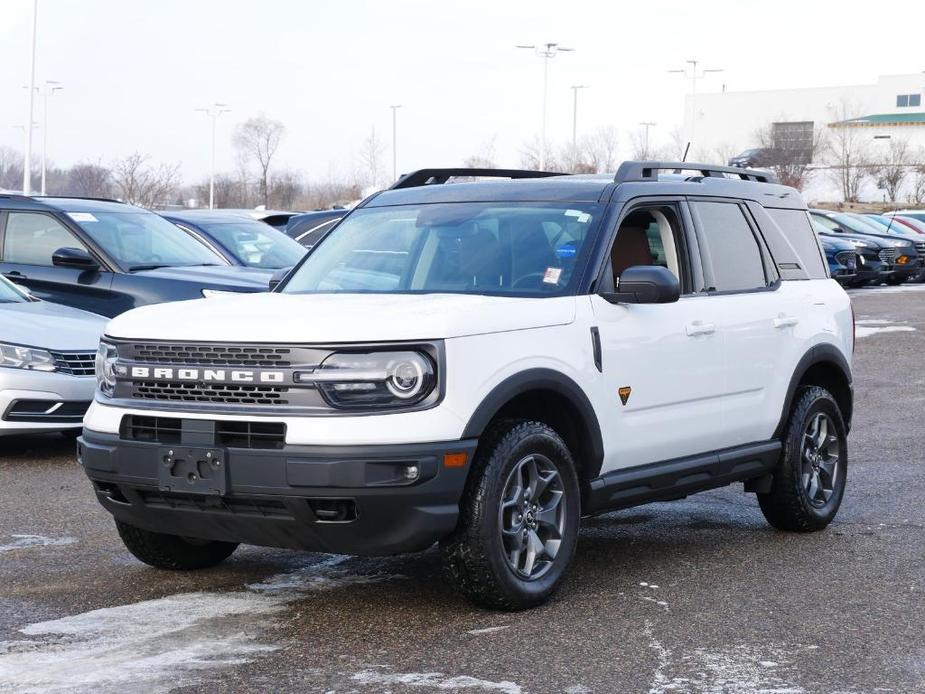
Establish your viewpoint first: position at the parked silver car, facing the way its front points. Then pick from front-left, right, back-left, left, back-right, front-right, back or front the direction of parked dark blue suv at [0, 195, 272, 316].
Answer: back-left

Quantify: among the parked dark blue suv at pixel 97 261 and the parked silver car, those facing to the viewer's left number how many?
0

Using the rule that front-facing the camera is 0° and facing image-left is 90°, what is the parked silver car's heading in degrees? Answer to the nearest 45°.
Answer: approximately 315°

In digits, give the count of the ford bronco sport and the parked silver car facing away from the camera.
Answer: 0

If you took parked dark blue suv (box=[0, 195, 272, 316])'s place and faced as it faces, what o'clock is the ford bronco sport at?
The ford bronco sport is roughly at 1 o'clock from the parked dark blue suv.

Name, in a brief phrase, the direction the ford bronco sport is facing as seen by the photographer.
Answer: facing the viewer and to the left of the viewer

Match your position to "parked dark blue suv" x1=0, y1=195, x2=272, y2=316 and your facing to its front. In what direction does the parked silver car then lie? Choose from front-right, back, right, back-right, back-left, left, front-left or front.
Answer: front-right

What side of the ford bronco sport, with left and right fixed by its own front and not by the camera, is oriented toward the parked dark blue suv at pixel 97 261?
right

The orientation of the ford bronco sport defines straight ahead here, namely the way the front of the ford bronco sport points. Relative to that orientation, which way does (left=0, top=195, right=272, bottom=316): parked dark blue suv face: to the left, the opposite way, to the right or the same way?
to the left

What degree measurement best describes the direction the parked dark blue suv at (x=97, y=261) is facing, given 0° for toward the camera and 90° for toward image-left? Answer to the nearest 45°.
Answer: approximately 315°

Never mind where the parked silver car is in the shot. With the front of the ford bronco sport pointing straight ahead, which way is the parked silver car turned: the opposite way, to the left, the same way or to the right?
to the left
